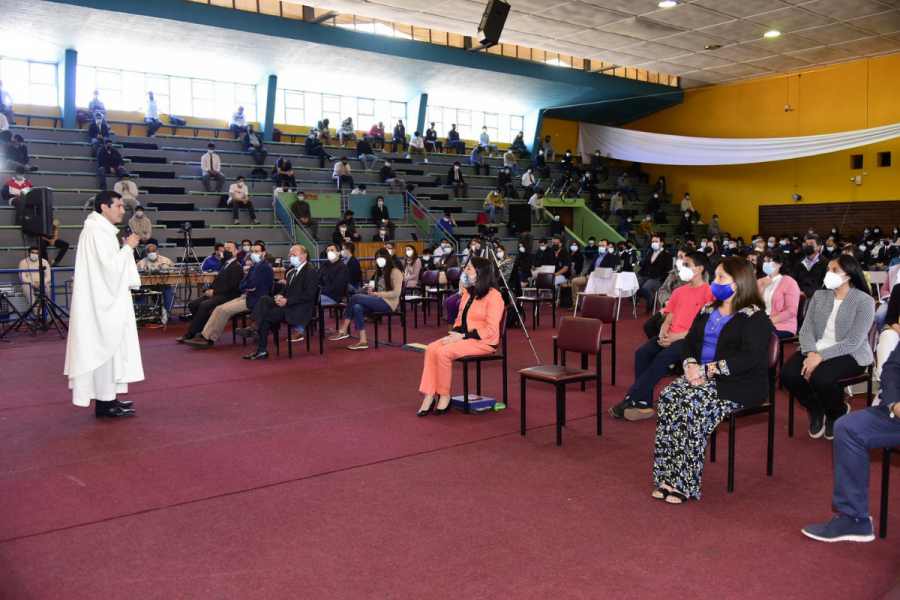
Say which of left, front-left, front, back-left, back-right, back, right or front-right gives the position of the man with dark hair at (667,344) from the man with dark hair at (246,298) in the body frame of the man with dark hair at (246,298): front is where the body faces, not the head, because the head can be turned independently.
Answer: back-left

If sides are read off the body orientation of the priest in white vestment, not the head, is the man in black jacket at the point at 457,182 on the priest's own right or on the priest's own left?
on the priest's own left

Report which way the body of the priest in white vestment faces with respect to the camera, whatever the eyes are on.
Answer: to the viewer's right

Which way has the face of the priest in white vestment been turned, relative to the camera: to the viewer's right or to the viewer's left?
to the viewer's right

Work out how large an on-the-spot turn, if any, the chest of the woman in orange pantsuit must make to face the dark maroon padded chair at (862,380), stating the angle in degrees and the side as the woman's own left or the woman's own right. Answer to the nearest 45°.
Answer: approximately 180°

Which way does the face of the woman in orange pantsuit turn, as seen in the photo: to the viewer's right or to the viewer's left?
to the viewer's left

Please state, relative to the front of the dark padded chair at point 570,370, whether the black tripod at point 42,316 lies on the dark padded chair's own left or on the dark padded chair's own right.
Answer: on the dark padded chair's own right

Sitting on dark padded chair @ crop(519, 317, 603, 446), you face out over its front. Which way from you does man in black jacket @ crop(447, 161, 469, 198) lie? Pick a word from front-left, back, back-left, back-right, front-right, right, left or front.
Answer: back-right

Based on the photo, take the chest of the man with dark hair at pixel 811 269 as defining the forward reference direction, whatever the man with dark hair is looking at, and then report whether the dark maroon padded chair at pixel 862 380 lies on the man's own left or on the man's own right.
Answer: on the man's own left

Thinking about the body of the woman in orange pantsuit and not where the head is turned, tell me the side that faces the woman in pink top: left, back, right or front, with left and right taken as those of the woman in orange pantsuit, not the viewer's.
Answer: back

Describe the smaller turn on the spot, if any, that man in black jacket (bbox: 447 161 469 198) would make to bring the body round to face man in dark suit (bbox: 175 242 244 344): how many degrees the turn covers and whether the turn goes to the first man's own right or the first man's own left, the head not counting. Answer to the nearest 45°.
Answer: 0° — they already face them

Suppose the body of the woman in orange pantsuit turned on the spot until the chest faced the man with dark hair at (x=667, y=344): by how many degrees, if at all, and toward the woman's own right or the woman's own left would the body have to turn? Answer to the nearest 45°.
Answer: approximately 180°
